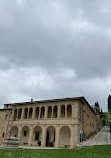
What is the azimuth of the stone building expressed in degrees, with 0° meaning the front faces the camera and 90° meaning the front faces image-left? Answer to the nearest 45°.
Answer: approximately 45°
